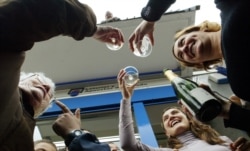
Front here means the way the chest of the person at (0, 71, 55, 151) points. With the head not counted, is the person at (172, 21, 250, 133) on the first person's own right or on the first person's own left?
on the first person's own left

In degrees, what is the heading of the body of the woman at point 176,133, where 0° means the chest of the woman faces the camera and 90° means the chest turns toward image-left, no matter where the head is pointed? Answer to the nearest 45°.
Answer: approximately 45°

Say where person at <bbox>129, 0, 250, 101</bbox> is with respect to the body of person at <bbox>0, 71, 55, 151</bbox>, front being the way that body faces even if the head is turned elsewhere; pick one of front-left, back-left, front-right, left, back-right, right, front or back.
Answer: front-left

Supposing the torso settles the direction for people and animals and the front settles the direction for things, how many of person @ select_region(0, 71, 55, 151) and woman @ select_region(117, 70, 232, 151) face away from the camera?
0

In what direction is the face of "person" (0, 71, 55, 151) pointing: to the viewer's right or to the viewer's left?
to the viewer's right

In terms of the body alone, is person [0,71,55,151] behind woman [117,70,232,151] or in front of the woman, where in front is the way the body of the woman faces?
in front

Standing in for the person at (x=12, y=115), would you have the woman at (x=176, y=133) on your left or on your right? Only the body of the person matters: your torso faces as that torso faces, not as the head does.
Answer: on your left

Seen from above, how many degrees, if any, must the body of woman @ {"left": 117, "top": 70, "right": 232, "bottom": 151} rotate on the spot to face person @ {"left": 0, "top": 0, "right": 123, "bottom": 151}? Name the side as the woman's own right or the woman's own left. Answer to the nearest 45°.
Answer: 0° — they already face them

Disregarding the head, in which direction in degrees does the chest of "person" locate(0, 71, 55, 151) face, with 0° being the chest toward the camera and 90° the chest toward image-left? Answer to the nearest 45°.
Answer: approximately 315°
